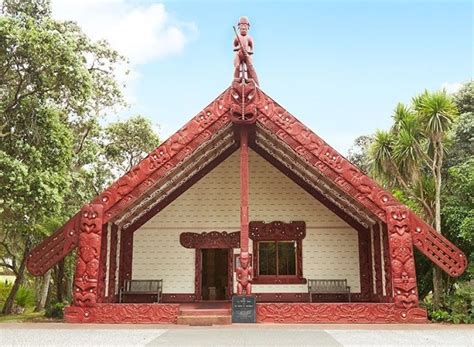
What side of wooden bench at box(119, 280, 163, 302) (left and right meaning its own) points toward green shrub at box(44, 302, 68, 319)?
right

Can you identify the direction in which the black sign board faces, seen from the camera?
facing the viewer

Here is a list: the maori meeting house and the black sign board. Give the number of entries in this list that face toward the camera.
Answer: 2

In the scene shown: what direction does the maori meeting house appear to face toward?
toward the camera

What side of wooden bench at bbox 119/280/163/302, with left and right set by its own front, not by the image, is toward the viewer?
front

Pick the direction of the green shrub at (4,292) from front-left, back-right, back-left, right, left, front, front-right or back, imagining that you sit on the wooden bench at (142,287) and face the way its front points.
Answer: back-right

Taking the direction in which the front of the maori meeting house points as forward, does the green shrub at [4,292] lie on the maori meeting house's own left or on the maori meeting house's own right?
on the maori meeting house's own right

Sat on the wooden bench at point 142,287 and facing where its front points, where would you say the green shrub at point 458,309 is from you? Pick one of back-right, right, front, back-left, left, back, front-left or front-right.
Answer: front-left

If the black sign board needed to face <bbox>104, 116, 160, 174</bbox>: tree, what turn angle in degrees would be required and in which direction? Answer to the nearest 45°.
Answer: approximately 135° to its right

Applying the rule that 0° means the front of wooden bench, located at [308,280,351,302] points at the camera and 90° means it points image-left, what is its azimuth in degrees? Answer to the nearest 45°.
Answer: approximately 0°
